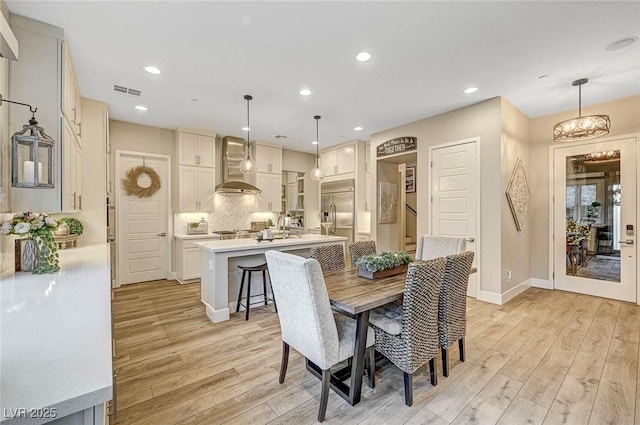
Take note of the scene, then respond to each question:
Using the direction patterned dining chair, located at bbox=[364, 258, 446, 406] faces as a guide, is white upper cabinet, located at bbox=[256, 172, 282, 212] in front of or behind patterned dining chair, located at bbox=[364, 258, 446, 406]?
in front

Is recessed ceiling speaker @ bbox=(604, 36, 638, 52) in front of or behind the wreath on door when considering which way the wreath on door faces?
in front

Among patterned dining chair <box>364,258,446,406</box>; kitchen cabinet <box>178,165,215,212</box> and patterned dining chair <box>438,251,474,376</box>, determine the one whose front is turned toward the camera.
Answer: the kitchen cabinet

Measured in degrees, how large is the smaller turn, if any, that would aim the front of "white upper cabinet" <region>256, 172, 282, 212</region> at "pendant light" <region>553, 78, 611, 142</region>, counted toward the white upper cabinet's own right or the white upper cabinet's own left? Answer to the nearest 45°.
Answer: approximately 45° to the white upper cabinet's own left

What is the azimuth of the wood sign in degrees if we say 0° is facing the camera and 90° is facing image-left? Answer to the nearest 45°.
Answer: approximately 45°

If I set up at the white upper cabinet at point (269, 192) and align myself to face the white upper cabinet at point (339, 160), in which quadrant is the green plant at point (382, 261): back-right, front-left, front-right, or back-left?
front-right

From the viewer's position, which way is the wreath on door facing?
facing the viewer

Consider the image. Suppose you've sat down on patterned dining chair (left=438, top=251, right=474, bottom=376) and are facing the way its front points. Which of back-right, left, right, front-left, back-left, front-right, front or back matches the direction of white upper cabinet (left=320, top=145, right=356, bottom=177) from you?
front

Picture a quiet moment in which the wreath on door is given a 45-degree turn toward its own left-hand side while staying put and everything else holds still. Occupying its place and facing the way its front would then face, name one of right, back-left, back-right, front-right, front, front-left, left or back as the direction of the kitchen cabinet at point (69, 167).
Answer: front-right

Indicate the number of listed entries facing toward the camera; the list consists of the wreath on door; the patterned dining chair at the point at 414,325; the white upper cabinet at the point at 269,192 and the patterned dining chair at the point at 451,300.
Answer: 2

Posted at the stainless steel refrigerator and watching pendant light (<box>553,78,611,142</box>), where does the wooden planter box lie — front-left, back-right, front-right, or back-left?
front-right

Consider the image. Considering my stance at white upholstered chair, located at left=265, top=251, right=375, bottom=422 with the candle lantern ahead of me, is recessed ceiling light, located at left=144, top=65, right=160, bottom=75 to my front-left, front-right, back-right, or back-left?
front-right

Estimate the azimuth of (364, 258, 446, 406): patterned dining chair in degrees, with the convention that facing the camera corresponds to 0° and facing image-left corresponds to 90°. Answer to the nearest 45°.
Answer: approximately 135°

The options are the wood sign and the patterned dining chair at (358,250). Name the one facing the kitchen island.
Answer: the wood sign

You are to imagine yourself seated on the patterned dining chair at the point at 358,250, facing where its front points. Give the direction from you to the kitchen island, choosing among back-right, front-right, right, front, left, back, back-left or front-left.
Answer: back-right

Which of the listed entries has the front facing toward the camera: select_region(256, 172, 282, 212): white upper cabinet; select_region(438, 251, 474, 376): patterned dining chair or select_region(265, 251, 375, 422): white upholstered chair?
the white upper cabinet

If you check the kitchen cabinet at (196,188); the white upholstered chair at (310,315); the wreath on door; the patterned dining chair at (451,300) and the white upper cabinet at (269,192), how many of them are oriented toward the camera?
3

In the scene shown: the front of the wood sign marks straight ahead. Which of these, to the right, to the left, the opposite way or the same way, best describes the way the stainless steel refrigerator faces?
the same way
